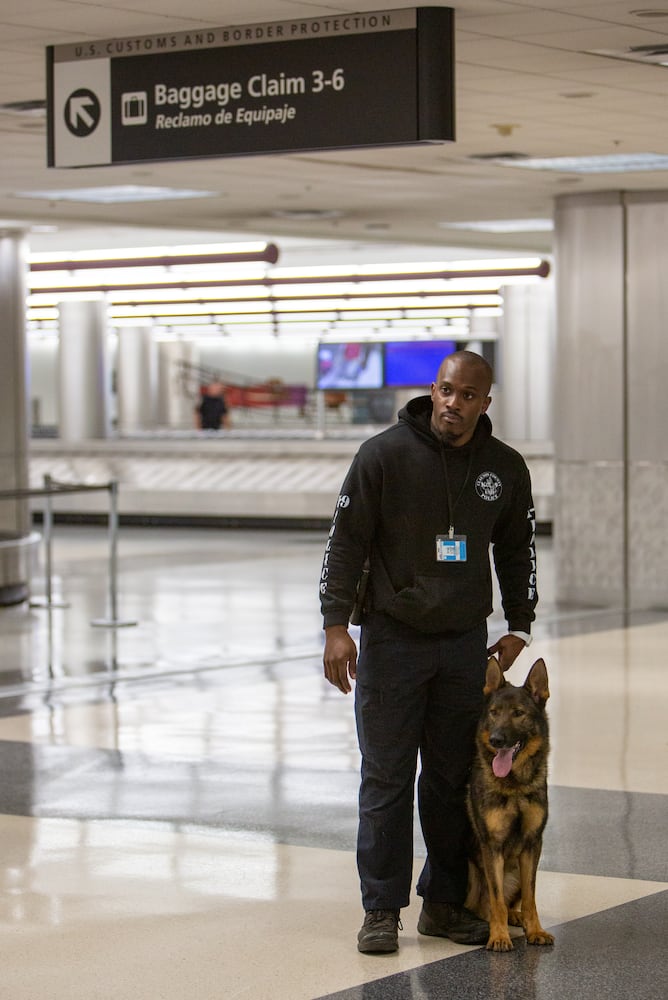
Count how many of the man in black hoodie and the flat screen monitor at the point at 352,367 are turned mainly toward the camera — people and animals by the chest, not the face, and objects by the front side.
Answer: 2

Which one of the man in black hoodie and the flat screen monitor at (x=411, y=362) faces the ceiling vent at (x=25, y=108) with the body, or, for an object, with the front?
the flat screen monitor

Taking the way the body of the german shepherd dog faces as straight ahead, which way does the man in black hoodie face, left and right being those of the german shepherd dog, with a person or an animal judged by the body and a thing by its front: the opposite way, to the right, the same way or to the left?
the same way

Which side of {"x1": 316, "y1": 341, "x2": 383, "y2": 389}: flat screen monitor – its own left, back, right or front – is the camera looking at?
front

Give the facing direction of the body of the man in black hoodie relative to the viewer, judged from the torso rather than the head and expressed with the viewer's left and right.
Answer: facing the viewer

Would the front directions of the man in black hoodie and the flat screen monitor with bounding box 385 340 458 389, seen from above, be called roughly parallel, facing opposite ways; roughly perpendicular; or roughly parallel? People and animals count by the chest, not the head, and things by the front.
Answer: roughly parallel

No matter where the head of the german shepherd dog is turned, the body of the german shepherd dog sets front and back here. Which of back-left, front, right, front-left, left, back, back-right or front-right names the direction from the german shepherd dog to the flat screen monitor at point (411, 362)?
back

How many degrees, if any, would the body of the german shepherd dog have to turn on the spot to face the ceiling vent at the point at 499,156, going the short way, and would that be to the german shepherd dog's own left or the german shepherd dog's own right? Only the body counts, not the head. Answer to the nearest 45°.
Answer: approximately 180°

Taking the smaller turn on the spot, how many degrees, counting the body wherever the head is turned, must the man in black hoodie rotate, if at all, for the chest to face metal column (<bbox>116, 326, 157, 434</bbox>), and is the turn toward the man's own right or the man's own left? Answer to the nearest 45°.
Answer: approximately 180°

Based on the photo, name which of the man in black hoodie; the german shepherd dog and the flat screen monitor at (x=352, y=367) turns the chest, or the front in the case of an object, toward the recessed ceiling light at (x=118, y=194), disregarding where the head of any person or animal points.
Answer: the flat screen monitor

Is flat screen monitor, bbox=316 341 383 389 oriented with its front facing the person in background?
no

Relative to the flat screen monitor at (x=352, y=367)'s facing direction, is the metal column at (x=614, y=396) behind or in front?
in front

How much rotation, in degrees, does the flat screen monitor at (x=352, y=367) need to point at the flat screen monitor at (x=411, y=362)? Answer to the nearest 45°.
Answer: approximately 90° to its left

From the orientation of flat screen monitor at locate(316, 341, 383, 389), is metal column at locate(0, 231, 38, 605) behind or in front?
in front

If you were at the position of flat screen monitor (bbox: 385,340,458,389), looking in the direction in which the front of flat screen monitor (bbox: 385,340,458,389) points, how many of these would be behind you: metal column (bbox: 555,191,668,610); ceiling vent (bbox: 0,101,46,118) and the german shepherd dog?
0

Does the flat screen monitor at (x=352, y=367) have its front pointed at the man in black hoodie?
yes

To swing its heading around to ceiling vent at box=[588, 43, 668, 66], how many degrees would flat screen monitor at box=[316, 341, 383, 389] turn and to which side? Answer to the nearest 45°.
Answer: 0° — it already faces it

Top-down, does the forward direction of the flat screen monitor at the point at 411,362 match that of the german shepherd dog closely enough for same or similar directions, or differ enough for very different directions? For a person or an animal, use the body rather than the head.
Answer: same or similar directions
